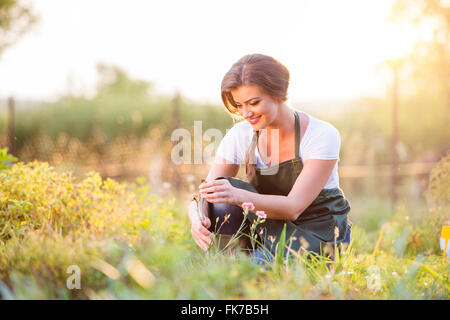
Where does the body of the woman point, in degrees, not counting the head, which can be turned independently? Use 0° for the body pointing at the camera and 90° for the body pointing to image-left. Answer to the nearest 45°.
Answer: approximately 45°

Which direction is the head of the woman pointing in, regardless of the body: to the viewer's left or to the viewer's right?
to the viewer's left

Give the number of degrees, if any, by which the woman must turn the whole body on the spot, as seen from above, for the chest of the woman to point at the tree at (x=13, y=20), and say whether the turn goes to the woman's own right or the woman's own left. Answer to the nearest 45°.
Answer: approximately 90° to the woman's own right
